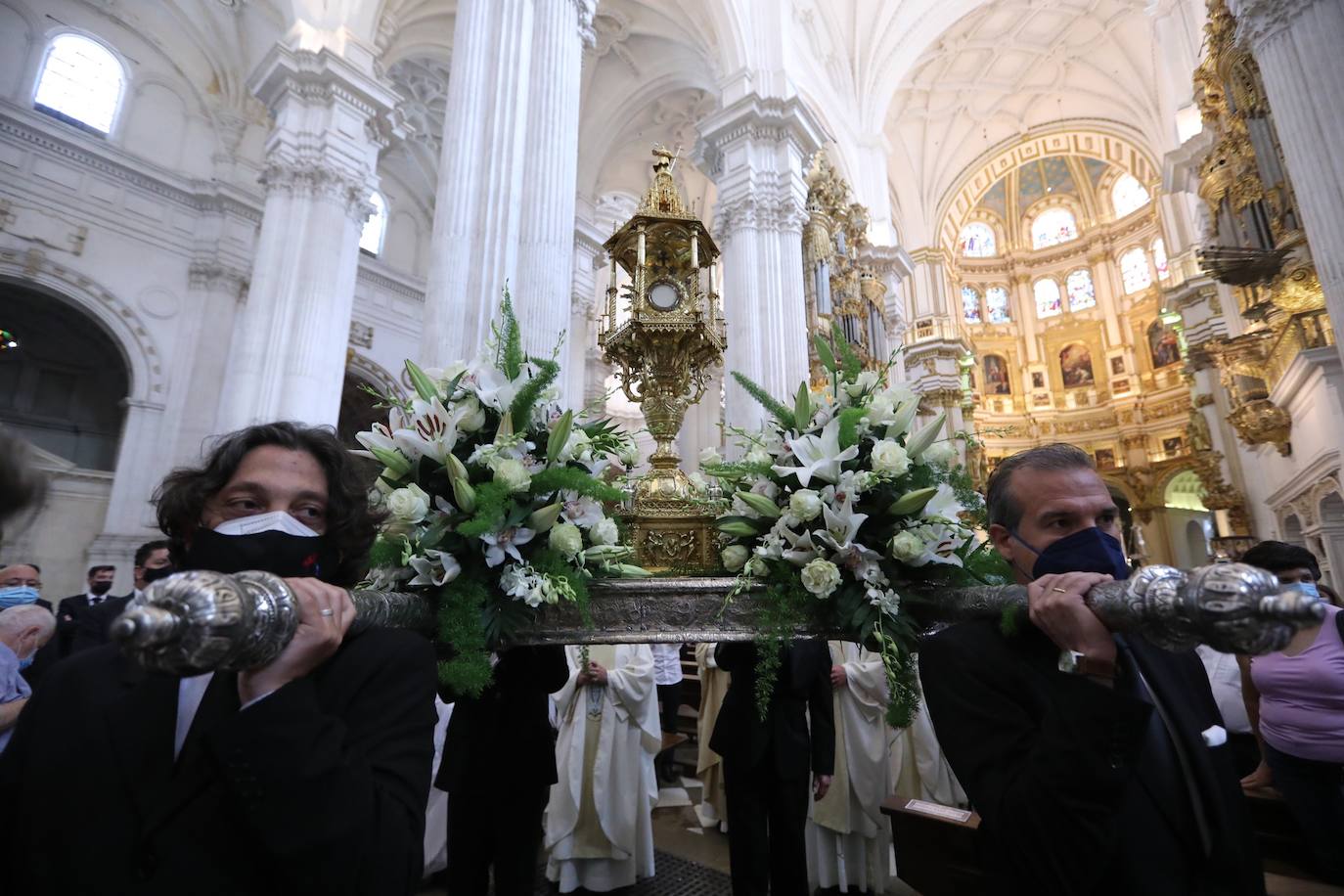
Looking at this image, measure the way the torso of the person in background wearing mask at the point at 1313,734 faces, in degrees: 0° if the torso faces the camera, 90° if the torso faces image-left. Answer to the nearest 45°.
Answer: approximately 45°

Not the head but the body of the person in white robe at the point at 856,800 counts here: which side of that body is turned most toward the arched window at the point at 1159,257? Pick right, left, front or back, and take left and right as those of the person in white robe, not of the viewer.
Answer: back

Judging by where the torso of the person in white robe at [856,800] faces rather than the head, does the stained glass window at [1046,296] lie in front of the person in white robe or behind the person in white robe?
behind

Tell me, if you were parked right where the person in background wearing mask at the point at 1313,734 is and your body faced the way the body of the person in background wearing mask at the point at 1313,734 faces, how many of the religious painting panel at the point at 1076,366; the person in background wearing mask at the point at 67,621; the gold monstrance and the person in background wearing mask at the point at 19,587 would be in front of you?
3

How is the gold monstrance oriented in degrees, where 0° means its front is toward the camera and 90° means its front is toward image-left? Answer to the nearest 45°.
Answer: approximately 0°

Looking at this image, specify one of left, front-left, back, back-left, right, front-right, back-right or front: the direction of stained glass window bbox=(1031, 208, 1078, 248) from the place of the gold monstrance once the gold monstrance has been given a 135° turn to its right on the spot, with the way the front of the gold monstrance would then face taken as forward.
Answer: right

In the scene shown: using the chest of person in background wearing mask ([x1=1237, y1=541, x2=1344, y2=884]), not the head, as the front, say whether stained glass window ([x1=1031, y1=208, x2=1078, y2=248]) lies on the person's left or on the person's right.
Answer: on the person's right

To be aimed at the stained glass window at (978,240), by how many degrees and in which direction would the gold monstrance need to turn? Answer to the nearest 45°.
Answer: approximately 135° to its left
